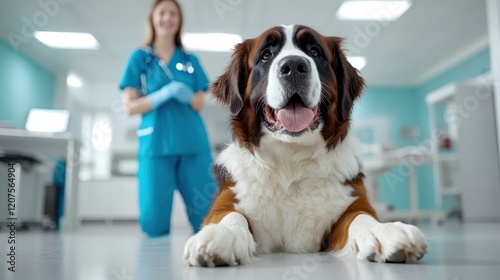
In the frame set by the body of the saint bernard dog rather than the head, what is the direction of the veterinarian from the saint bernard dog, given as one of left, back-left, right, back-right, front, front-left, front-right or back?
back-right

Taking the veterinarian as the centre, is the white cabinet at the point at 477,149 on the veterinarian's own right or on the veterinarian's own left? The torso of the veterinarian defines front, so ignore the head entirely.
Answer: on the veterinarian's own left

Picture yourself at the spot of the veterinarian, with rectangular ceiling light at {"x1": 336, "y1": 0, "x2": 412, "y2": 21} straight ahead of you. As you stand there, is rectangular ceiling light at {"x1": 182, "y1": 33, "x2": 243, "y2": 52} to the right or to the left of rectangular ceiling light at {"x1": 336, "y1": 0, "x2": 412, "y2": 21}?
left

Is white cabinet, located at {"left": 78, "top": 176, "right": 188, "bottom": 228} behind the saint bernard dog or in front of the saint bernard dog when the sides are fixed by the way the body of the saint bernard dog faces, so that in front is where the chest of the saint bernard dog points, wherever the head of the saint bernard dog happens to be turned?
behind

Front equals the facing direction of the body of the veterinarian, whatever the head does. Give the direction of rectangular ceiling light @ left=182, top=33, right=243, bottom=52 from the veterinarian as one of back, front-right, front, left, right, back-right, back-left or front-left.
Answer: back

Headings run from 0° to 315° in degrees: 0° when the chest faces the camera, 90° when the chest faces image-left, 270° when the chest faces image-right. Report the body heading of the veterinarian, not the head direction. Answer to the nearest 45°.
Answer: approximately 0°

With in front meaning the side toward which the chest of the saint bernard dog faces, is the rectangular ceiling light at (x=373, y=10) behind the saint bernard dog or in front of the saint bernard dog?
behind

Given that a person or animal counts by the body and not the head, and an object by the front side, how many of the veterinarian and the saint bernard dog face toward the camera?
2
